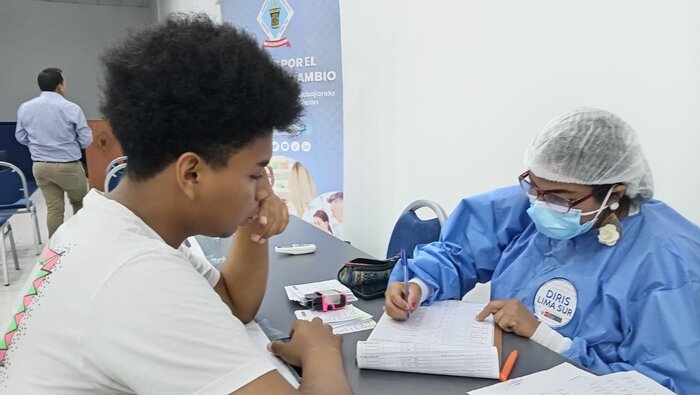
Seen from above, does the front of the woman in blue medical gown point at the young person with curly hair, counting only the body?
yes

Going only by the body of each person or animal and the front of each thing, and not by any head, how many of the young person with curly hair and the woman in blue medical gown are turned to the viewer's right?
1

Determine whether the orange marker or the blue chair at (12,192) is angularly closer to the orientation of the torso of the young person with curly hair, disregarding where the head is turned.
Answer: the orange marker

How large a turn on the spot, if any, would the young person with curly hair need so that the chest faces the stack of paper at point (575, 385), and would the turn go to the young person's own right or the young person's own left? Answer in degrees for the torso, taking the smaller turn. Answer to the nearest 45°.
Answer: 0° — they already face it

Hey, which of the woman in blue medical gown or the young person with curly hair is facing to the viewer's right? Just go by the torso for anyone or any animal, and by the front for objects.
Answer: the young person with curly hair

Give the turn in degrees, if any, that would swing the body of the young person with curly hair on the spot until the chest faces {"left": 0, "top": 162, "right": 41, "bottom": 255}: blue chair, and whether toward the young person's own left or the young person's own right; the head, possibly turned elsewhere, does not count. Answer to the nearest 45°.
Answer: approximately 90° to the young person's own left

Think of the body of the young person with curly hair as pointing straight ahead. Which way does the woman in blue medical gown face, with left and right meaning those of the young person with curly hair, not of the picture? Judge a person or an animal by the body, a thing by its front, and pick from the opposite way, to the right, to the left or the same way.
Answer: the opposite way

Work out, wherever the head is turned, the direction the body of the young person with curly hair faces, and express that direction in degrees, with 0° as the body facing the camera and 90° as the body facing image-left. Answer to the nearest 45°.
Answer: approximately 270°

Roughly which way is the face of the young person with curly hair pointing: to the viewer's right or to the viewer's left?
to the viewer's right
